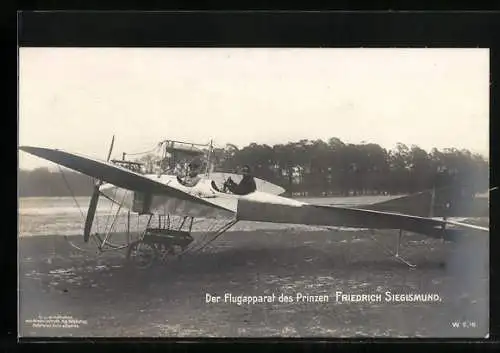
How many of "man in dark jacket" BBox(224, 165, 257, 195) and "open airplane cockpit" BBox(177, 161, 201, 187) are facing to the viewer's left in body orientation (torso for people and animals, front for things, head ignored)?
2

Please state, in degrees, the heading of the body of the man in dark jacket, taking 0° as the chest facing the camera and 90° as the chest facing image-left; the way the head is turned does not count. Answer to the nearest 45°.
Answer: approximately 90°
